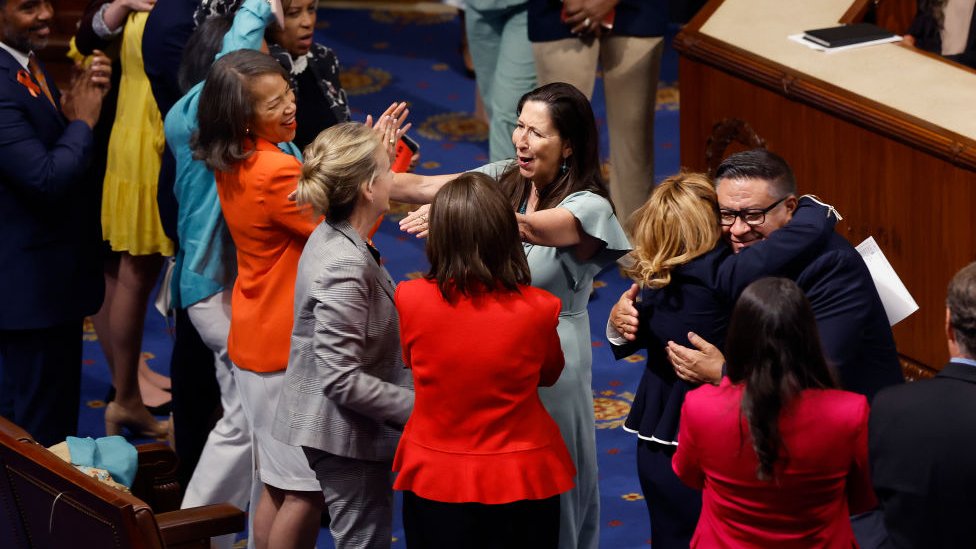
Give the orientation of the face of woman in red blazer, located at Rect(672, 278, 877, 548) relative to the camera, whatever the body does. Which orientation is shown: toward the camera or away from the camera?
away from the camera

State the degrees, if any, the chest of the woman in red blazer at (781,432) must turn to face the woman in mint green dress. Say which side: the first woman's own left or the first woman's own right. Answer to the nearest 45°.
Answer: approximately 45° to the first woman's own left

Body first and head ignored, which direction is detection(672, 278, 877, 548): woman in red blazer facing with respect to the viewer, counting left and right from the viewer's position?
facing away from the viewer

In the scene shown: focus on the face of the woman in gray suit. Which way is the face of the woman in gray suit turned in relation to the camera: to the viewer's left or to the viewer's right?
to the viewer's right

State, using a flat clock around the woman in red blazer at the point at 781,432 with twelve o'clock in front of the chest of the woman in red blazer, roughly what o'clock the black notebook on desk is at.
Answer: The black notebook on desk is roughly at 12 o'clock from the woman in red blazer.

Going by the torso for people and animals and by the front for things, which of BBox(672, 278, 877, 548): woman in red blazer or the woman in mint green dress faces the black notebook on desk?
the woman in red blazer

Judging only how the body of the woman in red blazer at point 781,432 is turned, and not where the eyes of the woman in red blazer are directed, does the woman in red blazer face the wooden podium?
yes

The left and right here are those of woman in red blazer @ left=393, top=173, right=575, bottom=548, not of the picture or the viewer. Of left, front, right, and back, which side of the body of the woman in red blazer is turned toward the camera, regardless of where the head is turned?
back

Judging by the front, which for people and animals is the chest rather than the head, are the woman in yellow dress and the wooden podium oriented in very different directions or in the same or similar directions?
very different directions

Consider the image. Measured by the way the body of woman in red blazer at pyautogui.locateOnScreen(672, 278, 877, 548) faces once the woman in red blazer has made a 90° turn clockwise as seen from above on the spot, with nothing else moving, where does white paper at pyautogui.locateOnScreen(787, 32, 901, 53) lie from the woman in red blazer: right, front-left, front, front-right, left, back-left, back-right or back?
left

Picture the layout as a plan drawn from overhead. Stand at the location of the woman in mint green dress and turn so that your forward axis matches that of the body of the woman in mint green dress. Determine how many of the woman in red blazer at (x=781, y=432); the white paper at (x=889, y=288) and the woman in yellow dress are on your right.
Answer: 1
